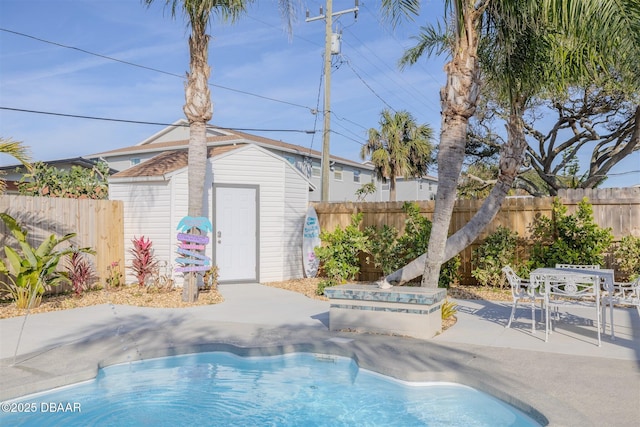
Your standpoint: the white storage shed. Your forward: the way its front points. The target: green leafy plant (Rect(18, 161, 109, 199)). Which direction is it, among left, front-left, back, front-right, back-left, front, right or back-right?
back-right

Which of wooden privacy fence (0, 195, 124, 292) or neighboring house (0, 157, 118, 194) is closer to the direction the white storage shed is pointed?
the wooden privacy fence

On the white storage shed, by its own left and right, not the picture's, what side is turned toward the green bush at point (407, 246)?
left

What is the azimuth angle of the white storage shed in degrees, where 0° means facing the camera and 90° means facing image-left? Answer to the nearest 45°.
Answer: approximately 0°

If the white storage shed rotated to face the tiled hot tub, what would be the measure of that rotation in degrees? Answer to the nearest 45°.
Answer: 0° — it already faces it

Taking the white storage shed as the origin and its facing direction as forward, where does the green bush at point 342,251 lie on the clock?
The green bush is roughly at 10 o'clock from the white storage shed.

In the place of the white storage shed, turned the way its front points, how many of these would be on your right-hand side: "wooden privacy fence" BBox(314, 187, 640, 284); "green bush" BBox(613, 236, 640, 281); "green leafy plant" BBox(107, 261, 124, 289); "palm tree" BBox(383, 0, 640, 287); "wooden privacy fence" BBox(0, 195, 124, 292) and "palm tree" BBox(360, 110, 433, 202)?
2

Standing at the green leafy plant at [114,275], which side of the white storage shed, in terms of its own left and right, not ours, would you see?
right

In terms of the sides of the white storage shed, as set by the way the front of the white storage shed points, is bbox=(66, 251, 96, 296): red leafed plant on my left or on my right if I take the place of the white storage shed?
on my right

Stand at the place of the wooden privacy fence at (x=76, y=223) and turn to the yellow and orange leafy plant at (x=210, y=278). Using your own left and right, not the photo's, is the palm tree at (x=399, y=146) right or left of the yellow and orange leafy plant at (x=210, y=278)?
left

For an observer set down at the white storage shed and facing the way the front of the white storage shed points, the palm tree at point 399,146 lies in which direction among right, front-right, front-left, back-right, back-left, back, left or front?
back-left

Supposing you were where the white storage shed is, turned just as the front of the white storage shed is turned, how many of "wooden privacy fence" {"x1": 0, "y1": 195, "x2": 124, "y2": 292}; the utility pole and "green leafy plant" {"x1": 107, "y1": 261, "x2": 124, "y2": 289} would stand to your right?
2

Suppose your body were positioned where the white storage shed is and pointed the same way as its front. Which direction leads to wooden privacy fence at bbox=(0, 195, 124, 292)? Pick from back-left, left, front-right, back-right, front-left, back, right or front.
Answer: right

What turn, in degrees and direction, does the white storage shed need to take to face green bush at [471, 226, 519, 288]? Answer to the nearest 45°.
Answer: approximately 45° to its left

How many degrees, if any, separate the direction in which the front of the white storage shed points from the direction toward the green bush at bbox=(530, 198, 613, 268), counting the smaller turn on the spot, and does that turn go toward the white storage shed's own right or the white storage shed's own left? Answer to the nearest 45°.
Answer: approximately 45° to the white storage shed's own left

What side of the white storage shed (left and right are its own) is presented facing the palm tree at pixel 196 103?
front

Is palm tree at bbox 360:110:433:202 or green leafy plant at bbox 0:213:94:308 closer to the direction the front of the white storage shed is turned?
the green leafy plant
